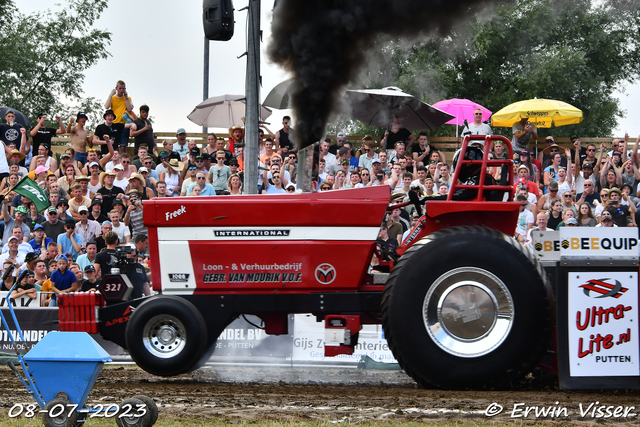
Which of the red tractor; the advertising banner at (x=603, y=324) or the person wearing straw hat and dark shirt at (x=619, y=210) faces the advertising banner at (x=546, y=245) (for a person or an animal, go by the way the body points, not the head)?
the person wearing straw hat and dark shirt

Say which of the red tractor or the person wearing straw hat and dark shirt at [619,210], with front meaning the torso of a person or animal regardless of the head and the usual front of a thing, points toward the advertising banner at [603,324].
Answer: the person wearing straw hat and dark shirt

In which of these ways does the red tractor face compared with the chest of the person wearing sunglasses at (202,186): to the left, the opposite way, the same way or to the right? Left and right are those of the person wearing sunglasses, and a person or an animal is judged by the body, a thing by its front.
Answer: to the right

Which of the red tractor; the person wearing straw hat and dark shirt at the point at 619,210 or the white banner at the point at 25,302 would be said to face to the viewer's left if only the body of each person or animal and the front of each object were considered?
the red tractor

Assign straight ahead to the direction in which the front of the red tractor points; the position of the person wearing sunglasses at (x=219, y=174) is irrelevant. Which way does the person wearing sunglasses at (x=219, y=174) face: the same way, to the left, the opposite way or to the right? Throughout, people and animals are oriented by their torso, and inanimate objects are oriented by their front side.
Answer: to the left

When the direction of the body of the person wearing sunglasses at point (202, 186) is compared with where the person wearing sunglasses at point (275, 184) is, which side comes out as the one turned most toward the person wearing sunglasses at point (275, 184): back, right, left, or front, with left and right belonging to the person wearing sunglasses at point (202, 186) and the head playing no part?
left

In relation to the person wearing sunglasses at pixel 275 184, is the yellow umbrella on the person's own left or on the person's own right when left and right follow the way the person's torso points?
on the person's own left
